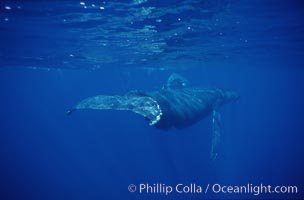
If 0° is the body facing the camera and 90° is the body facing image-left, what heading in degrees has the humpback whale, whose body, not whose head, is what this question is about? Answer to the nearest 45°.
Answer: approximately 225°
